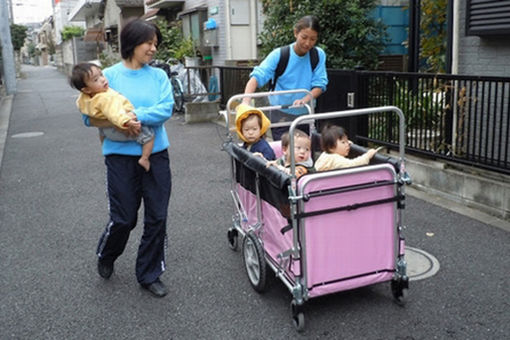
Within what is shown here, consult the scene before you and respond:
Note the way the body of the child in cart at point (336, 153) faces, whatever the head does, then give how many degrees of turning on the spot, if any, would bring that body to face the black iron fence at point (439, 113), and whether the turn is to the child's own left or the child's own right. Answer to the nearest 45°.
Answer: approximately 90° to the child's own left

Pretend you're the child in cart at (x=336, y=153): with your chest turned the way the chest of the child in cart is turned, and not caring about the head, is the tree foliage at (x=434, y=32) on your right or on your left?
on your left
